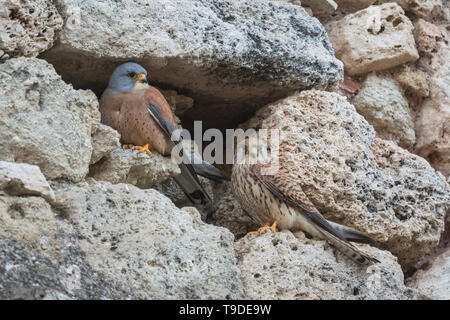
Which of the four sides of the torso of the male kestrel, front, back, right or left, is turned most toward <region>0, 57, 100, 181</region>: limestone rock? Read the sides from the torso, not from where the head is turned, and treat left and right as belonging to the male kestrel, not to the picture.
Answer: front

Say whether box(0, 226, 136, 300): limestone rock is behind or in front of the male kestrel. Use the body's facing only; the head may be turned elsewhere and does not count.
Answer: in front

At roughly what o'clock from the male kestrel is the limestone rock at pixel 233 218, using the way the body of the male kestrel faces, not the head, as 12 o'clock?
The limestone rock is roughly at 7 o'clock from the male kestrel.

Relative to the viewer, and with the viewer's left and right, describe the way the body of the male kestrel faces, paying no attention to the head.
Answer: facing the viewer and to the left of the viewer

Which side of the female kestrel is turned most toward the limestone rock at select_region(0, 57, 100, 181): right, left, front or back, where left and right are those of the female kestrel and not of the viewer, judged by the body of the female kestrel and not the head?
front

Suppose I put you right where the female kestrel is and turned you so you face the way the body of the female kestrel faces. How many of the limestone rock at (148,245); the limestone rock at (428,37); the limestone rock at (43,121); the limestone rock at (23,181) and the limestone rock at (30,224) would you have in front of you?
4

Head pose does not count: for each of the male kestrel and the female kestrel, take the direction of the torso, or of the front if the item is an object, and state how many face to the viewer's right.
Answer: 0

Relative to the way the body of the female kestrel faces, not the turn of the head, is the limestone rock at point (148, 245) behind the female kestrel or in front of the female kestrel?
in front

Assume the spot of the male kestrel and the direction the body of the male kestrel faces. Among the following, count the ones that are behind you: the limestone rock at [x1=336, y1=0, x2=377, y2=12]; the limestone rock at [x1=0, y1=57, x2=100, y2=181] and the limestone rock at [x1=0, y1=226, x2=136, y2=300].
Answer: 1

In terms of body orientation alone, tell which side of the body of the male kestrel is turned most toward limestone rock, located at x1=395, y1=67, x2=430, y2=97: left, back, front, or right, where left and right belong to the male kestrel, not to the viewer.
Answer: back

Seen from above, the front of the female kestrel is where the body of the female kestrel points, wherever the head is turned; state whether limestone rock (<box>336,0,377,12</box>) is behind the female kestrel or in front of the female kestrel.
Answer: behind
